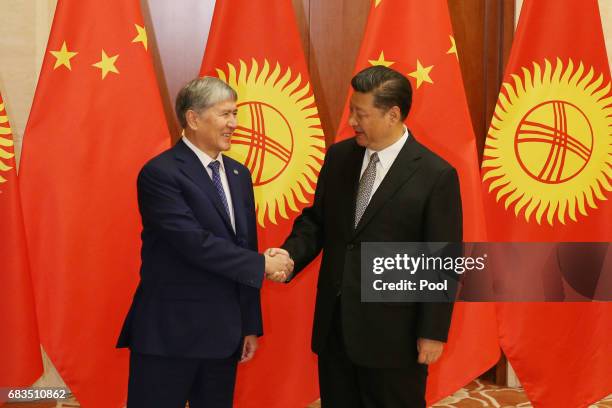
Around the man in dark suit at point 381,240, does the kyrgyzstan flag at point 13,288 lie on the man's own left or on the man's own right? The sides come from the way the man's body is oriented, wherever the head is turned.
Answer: on the man's own right

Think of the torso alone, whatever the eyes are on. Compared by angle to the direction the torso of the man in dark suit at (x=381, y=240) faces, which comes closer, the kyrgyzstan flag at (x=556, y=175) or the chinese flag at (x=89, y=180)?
the chinese flag

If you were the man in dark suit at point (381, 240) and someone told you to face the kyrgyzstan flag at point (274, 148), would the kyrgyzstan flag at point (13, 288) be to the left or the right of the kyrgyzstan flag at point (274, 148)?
left

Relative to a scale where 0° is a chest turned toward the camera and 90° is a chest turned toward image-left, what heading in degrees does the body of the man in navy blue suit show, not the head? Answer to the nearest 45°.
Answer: approximately 315°

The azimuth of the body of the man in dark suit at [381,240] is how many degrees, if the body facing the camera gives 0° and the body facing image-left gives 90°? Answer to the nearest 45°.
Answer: approximately 45°

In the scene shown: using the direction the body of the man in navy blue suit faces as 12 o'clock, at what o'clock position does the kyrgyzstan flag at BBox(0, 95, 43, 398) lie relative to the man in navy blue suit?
The kyrgyzstan flag is roughly at 6 o'clock from the man in navy blue suit.

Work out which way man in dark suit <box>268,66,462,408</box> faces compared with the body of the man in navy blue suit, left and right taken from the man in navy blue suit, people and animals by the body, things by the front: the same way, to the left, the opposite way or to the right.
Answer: to the right

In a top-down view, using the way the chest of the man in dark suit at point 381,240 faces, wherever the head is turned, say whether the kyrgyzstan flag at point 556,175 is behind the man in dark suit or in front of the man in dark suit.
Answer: behind

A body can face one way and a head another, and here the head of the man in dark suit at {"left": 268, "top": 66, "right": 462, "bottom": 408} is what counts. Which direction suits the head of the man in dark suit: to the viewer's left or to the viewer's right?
to the viewer's left

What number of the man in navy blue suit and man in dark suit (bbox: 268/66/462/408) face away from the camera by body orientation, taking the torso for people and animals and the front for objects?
0

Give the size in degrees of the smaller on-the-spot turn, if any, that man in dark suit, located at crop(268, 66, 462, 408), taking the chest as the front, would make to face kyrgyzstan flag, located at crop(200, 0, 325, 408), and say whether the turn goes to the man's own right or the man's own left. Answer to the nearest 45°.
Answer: approximately 90° to the man's own right

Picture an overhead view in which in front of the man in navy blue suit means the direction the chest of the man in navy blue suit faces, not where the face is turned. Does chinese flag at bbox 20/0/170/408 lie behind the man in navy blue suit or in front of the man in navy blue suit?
behind
